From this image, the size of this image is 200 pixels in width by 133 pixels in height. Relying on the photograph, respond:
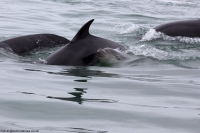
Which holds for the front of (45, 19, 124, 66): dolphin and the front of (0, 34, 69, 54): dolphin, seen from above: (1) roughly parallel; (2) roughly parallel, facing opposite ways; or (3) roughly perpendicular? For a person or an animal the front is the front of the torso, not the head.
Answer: roughly parallel
